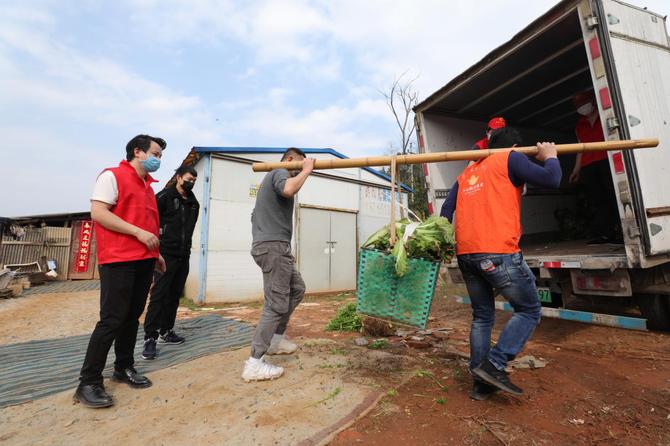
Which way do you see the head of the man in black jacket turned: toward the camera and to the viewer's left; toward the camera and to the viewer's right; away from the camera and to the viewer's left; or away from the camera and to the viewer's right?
toward the camera and to the viewer's right

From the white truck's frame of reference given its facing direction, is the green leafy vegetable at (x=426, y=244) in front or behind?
behind

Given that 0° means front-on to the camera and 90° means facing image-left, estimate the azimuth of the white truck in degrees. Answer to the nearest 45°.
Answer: approximately 225°

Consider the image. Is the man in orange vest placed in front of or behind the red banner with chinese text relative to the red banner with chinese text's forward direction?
in front

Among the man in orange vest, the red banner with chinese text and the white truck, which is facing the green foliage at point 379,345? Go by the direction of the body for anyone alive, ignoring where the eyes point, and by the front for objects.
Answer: the red banner with chinese text

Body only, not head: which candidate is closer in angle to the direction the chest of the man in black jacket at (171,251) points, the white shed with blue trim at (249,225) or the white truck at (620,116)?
the white truck

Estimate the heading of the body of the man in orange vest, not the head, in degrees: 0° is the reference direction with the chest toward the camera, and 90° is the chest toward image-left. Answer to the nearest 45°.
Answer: approximately 225°

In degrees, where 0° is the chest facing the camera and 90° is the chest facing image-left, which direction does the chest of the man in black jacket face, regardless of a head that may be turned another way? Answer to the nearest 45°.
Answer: approximately 315°

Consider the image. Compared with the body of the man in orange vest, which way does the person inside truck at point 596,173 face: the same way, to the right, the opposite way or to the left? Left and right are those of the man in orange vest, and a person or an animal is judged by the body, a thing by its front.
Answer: the opposite way

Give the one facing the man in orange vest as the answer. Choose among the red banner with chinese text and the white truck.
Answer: the red banner with chinese text

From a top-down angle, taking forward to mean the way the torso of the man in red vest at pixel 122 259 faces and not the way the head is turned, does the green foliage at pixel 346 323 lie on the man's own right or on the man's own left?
on the man's own left

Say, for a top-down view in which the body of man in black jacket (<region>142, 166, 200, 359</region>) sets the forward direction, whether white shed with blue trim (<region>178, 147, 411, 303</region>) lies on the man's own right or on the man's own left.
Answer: on the man's own left
